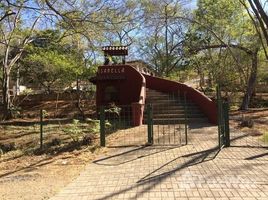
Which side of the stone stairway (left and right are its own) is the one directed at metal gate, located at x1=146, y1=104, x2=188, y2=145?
front

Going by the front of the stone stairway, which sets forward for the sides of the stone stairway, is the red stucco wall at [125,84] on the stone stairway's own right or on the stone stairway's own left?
on the stone stairway's own right

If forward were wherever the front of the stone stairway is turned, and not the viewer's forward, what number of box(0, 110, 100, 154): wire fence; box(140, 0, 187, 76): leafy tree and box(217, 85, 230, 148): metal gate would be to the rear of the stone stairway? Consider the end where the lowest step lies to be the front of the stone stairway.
1

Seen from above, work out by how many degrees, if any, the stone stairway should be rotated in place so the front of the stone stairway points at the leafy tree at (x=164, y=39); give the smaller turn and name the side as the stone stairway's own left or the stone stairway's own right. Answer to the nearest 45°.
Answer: approximately 180°

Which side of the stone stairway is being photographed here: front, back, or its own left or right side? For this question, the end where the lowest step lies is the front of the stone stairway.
front

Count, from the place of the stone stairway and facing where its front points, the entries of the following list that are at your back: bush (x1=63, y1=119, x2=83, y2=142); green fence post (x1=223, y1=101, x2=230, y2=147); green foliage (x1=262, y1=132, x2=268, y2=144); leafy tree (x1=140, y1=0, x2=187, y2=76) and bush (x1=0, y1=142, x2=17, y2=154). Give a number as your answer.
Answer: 1

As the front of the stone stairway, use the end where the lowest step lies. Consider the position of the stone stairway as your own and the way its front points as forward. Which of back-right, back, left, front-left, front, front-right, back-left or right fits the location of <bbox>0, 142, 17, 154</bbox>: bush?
front-right

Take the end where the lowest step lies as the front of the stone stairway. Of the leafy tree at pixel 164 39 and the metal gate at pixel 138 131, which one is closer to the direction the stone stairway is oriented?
the metal gate

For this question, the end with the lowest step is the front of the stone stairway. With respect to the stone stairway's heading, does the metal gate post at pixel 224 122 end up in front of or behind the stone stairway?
in front

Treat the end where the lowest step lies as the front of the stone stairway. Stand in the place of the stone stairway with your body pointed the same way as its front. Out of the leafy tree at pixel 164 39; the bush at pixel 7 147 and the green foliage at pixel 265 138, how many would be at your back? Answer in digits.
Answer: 1

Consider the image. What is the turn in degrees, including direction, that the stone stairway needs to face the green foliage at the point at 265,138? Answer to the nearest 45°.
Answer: approximately 45° to its left

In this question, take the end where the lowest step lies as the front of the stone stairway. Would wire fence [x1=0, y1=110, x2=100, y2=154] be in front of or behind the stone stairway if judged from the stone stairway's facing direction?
in front
